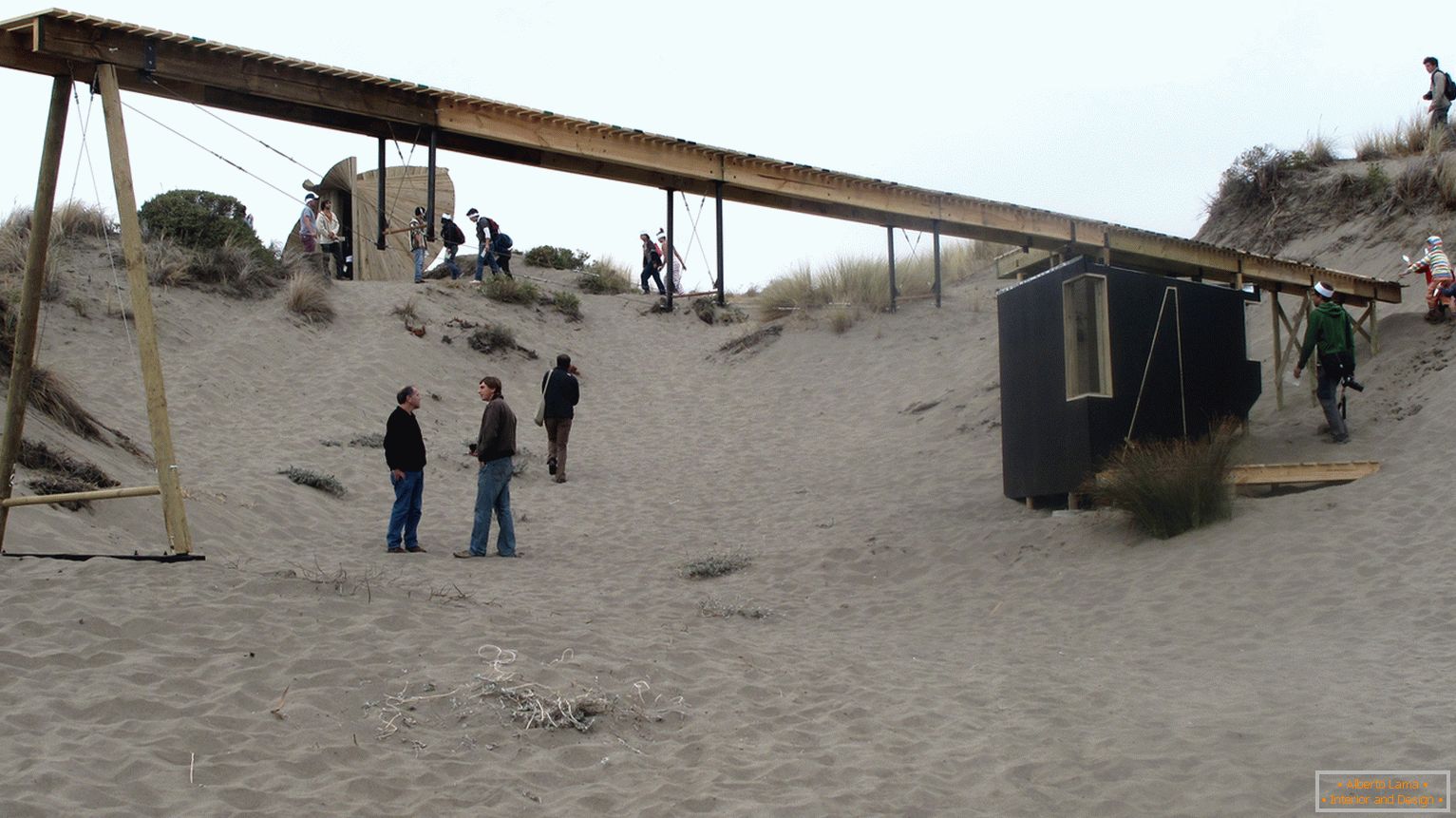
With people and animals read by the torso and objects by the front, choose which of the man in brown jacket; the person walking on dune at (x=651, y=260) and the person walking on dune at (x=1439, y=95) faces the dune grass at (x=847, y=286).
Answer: the person walking on dune at (x=1439, y=95)

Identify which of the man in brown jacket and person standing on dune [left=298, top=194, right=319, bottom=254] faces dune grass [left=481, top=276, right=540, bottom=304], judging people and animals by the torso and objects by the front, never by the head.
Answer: the person standing on dune

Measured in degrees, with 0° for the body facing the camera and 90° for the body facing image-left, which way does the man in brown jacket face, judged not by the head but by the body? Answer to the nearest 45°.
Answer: approximately 90°

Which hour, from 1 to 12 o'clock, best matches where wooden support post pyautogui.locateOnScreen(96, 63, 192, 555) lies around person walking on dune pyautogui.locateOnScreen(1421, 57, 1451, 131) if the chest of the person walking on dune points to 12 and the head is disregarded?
The wooden support post is roughly at 10 o'clock from the person walking on dune.

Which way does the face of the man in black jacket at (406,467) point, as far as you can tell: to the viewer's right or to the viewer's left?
to the viewer's right

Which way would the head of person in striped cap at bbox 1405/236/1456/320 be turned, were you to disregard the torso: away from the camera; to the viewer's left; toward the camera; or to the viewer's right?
to the viewer's left

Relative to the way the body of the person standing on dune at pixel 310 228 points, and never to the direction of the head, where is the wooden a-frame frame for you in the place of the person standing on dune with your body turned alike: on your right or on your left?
on your right

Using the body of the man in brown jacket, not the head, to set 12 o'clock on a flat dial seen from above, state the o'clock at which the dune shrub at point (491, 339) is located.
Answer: The dune shrub is roughly at 3 o'clock from the man in brown jacket.

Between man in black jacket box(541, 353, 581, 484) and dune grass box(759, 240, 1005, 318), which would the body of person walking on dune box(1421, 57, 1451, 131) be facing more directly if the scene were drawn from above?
the dune grass

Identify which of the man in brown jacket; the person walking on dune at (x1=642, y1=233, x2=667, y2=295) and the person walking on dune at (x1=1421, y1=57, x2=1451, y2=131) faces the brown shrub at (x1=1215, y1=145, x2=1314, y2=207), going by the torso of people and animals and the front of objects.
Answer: the person walking on dune at (x1=1421, y1=57, x2=1451, y2=131)

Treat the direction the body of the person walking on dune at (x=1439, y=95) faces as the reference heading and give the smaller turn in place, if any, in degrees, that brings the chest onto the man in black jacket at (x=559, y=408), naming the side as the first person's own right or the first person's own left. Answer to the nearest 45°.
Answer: approximately 45° to the first person's own left

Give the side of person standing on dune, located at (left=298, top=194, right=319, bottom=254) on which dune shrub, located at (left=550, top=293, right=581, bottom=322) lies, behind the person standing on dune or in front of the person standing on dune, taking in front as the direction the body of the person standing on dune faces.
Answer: in front

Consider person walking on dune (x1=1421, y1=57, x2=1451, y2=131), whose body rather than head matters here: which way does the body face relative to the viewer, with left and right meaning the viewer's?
facing to the left of the viewer
